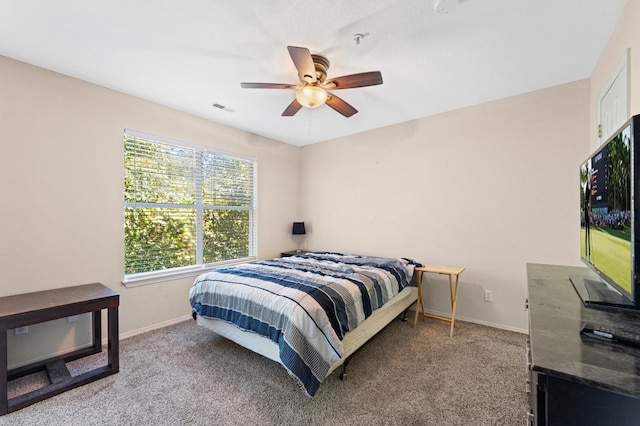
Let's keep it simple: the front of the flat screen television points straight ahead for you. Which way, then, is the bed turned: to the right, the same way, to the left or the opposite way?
to the left

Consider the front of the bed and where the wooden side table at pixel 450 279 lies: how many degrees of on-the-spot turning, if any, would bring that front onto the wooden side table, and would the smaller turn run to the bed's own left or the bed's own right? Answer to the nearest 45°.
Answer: approximately 135° to the bed's own left

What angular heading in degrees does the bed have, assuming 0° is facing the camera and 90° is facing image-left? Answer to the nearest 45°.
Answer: approximately 45°

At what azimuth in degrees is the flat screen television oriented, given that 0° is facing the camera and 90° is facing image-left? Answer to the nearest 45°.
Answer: approximately 90°

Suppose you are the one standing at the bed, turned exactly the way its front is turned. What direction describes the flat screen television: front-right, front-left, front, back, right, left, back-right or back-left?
left

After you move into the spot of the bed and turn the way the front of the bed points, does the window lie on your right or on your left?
on your right

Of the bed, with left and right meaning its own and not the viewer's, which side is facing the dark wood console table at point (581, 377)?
left

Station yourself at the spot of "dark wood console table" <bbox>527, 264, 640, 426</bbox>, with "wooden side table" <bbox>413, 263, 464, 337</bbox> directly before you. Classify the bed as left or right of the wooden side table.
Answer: left
